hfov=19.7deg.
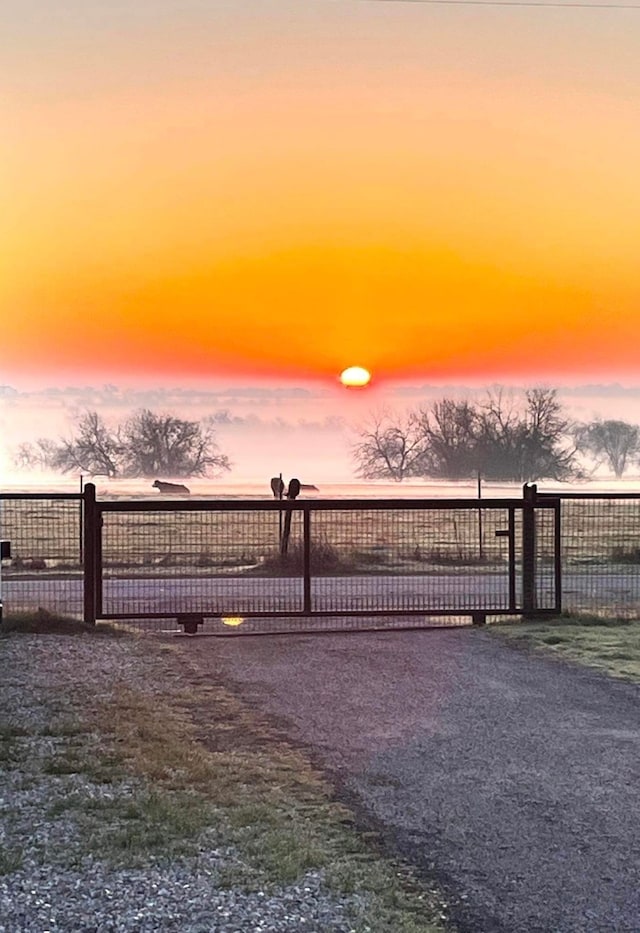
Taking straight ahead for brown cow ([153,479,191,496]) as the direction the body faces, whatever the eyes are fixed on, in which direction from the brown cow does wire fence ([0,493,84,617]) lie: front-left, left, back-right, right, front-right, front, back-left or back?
left

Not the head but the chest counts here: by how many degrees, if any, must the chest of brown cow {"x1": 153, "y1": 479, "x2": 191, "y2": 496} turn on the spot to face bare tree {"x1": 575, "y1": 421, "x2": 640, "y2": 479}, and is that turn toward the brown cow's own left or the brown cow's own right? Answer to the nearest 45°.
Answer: approximately 180°

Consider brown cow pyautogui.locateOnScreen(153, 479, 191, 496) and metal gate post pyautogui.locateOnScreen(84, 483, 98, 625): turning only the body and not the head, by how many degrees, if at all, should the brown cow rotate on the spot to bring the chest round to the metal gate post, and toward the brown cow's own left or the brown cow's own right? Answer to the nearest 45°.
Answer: approximately 90° to the brown cow's own left

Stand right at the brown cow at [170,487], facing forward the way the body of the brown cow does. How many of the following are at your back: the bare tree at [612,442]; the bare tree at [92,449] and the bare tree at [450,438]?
2

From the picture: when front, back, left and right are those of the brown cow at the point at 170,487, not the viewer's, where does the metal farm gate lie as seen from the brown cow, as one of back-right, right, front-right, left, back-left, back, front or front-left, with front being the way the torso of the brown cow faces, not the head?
left

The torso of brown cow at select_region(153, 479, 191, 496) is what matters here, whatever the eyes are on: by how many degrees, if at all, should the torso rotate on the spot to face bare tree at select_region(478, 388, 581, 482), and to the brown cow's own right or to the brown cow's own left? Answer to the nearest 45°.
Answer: approximately 180°

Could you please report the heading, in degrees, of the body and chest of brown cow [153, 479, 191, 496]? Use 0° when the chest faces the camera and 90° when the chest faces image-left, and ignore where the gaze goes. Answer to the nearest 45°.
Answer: approximately 90°

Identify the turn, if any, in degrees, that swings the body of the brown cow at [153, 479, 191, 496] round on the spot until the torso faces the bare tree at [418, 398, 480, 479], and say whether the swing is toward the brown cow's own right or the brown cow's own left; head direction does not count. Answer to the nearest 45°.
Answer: approximately 180°

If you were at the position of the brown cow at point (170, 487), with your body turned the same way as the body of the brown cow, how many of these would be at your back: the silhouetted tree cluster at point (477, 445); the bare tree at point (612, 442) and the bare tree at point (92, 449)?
2
